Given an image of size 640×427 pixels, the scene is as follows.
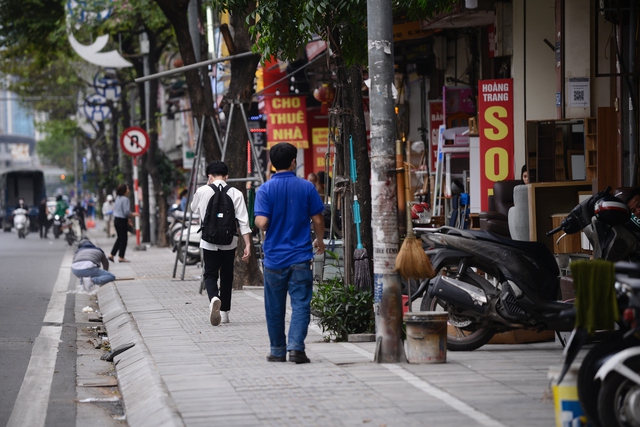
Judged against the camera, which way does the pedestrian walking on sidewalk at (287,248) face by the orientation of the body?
away from the camera

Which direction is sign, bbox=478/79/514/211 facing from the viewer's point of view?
toward the camera

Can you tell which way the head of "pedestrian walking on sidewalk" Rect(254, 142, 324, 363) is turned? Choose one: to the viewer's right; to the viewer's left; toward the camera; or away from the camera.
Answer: away from the camera

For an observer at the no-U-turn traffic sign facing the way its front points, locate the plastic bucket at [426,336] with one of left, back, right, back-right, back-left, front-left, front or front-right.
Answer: front

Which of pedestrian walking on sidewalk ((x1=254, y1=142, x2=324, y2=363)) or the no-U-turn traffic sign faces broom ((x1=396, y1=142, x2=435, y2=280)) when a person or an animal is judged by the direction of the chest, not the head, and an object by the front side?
the no-U-turn traffic sign

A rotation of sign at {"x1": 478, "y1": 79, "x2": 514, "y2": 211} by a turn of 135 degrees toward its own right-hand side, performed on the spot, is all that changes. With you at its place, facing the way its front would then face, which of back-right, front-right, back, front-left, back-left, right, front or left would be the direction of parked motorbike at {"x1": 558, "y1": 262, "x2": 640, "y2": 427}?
back-left

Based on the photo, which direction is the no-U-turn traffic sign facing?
toward the camera

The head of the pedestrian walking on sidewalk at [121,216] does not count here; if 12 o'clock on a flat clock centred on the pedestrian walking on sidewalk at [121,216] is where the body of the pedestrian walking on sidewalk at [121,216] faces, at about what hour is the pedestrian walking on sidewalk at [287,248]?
the pedestrian walking on sidewalk at [287,248] is roughly at 3 o'clock from the pedestrian walking on sidewalk at [121,216].

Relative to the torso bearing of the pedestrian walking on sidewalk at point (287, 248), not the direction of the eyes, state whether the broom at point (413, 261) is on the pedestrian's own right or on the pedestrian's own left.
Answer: on the pedestrian's own right

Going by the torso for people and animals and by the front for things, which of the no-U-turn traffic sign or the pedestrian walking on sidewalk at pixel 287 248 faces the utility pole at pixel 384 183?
the no-U-turn traffic sign

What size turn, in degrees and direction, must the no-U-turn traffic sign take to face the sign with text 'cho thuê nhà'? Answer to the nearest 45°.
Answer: approximately 45° to its left

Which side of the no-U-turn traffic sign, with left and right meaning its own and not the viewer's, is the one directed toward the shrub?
front
